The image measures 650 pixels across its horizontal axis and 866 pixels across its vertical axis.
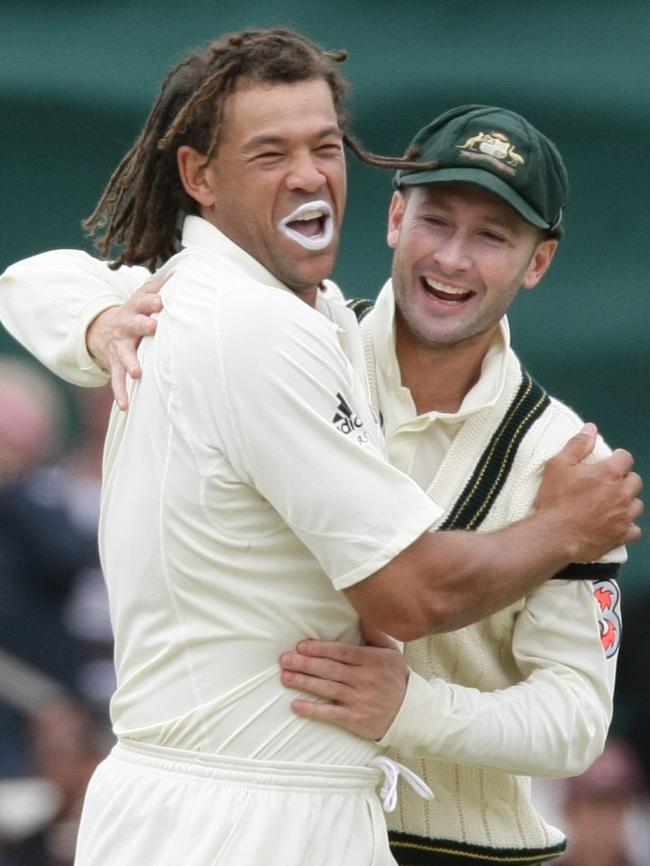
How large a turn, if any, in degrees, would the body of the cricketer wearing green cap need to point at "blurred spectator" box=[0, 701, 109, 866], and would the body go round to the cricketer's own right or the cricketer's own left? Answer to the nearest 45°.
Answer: approximately 90° to the cricketer's own right

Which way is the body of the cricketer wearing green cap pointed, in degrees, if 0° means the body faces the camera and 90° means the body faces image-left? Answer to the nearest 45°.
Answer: approximately 45°

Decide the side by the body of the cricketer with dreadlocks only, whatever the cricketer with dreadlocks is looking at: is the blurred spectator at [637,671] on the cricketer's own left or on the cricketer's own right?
on the cricketer's own left

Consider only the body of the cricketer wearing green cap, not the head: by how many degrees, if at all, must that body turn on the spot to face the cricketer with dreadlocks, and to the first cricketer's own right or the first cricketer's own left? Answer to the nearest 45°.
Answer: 0° — they already face them

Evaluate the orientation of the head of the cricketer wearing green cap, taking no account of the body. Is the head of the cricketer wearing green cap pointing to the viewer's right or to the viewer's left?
to the viewer's left

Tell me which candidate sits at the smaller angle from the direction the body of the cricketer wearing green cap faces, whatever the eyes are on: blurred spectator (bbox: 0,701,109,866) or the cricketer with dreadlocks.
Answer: the cricketer with dreadlocks

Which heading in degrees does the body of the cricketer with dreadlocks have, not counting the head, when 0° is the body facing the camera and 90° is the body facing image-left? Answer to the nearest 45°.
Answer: approximately 270°

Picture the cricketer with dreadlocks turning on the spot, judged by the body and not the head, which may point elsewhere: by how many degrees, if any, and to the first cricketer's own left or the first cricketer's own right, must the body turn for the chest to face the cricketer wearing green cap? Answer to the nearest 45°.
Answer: approximately 45° to the first cricketer's own left

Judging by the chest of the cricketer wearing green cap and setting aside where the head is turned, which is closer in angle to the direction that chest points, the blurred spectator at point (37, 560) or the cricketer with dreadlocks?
the cricketer with dreadlocks
